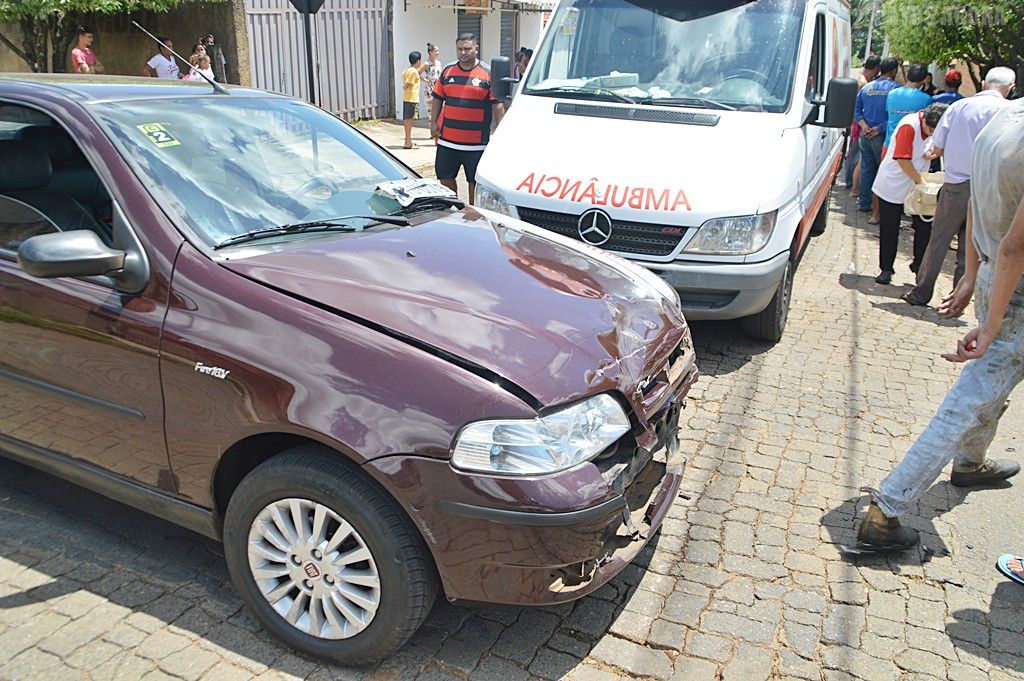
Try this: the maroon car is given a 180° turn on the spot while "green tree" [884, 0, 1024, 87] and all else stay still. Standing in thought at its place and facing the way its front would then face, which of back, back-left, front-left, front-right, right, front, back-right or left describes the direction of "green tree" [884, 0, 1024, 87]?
right

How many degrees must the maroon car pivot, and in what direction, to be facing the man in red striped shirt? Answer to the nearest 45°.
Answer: approximately 135° to its left

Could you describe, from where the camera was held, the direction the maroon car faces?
facing the viewer and to the right of the viewer

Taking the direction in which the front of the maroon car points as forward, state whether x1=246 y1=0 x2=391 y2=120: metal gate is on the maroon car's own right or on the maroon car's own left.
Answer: on the maroon car's own left

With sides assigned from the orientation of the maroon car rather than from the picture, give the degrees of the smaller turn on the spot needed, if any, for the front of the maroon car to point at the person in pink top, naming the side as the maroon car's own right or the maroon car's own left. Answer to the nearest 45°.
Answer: approximately 135° to the maroon car's own left

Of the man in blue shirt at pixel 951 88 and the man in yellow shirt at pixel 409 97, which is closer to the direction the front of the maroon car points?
the man in blue shirt

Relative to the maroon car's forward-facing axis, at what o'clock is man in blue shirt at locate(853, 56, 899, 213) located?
The man in blue shirt is roughly at 9 o'clock from the maroon car.

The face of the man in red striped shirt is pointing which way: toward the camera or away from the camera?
toward the camera

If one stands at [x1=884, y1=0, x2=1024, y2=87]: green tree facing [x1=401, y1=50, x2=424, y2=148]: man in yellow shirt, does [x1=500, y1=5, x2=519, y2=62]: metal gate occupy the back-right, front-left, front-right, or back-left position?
front-right

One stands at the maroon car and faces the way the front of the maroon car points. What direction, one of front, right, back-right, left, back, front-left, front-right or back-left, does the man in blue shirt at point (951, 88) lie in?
left

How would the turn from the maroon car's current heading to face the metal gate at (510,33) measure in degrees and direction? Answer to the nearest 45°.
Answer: approximately 135° to its left

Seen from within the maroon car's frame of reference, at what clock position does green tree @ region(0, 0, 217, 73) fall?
The green tree is roughly at 7 o'clock from the maroon car.

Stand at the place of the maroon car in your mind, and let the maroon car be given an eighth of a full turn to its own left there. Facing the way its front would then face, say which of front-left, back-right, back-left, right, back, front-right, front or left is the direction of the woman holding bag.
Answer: front-left
